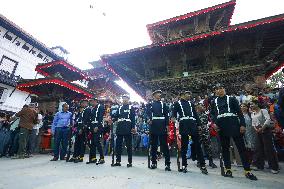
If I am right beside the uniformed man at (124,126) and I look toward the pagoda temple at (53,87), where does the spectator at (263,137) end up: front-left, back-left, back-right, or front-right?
back-right

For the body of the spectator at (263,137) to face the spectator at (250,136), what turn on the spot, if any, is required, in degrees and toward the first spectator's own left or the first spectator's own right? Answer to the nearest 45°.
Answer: approximately 90° to the first spectator's own right

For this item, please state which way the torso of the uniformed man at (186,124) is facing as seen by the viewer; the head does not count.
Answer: toward the camera

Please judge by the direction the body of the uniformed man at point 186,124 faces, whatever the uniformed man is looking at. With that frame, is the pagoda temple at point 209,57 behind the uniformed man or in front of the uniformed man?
behind

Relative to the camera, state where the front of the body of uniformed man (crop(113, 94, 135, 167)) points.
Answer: toward the camera

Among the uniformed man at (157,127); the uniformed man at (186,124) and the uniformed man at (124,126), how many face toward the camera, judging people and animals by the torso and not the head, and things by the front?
3

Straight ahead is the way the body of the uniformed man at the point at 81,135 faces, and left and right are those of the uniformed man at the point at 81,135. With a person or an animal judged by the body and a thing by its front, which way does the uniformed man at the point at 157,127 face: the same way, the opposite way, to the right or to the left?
the same way

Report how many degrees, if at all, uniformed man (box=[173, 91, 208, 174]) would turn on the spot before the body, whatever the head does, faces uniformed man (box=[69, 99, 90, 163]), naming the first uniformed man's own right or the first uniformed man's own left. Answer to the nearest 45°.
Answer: approximately 90° to the first uniformed man's own right

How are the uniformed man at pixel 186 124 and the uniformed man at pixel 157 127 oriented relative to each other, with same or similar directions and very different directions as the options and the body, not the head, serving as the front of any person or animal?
same or similar directions

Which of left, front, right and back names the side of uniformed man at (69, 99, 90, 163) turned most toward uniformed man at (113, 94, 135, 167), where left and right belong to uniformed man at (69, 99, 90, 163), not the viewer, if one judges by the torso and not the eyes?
left

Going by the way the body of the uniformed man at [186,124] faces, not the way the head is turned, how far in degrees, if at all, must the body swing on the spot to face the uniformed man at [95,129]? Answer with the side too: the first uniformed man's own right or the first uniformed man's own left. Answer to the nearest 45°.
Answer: approximately 90° to the first uniformed man's own right

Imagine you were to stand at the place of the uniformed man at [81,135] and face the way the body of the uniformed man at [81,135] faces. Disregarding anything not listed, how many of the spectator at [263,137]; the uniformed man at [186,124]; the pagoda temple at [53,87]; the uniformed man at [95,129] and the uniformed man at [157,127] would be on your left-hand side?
4
